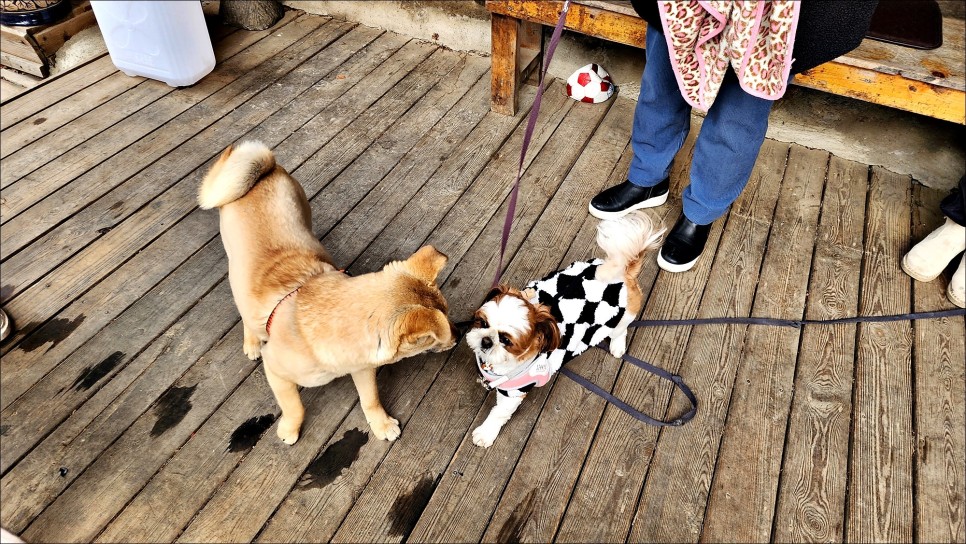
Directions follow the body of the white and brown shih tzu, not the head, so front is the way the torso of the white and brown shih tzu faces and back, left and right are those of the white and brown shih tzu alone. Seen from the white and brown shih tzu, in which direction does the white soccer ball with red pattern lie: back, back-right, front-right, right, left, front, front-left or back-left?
back-right

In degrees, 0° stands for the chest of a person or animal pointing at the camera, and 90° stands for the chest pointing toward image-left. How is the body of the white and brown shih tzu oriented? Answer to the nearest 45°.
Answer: approximately 45°

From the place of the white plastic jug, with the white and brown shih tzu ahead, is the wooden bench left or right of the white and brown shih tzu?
left

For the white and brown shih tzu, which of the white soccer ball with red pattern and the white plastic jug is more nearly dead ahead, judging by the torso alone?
the white plastic jug

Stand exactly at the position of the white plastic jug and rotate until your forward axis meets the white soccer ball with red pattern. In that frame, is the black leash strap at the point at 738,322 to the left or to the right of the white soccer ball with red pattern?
right

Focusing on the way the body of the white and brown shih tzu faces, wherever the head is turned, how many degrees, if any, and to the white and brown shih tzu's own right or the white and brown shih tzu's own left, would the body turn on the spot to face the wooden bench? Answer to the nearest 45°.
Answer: approximately 180°

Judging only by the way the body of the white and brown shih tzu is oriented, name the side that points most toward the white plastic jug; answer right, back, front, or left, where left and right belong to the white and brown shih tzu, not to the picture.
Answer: right

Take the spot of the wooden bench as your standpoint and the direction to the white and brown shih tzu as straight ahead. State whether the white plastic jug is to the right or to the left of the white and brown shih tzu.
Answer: right
